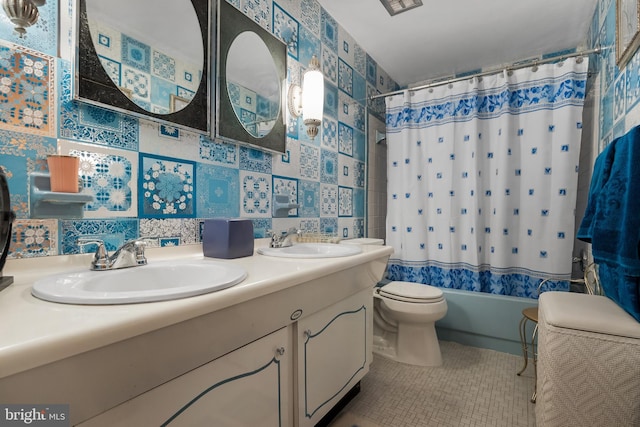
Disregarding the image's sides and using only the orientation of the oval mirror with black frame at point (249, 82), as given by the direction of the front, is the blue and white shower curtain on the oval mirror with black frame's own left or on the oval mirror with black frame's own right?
on the oval mirror with black frame's own left

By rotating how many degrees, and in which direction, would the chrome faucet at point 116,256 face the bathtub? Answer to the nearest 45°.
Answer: approximately 45° to its left

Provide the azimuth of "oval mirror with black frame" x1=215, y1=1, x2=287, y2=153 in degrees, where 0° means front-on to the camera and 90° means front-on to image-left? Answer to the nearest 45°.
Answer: approximately 315°

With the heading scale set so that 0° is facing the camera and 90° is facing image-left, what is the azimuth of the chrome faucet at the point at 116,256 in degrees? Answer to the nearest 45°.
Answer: approximately 315°
